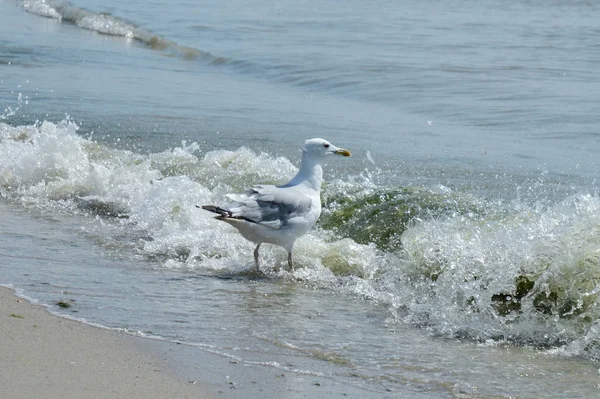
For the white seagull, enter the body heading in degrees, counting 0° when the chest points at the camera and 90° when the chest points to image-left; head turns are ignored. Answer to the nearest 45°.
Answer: approximately 270°
